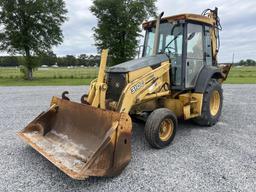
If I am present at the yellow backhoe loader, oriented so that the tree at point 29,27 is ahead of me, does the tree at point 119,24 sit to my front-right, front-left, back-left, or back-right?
front-right

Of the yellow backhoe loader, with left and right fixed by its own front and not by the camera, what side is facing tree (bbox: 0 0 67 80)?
right

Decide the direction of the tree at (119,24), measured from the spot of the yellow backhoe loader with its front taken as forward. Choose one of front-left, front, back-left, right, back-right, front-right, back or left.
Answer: back-right

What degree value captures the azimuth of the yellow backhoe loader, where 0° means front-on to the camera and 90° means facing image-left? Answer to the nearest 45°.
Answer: approximately 45°
